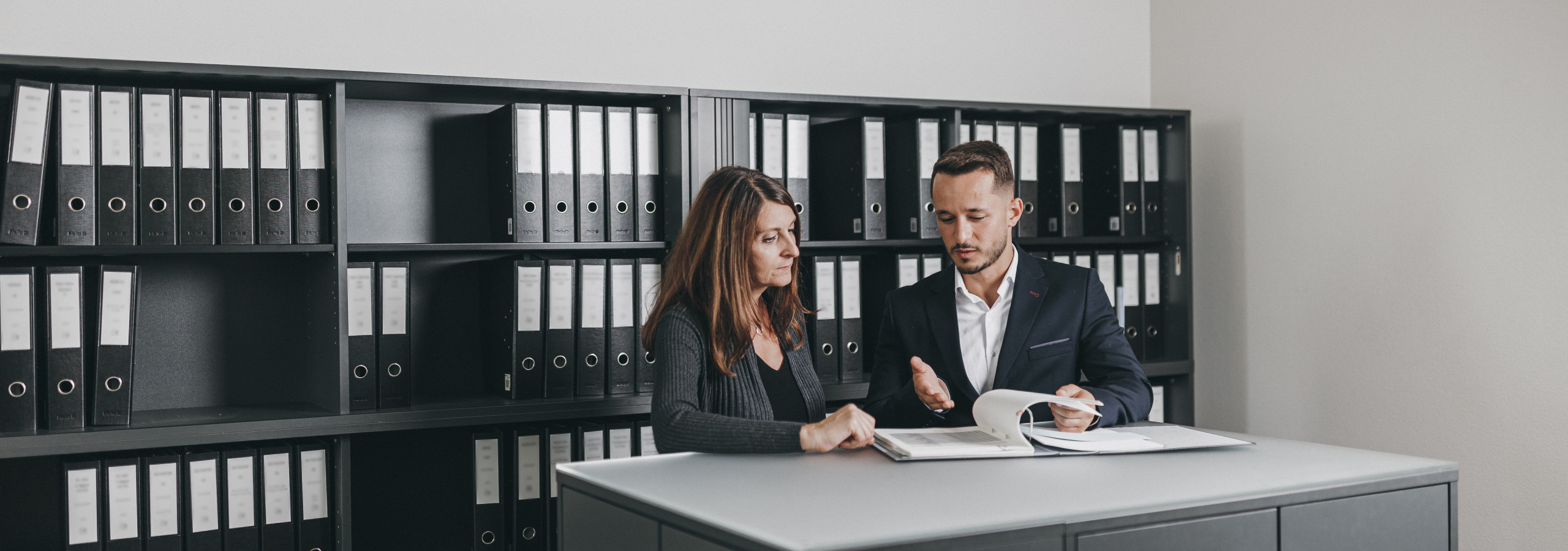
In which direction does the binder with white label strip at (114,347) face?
toward the camera

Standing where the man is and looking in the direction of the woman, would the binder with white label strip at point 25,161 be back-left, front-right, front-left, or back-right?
front-right

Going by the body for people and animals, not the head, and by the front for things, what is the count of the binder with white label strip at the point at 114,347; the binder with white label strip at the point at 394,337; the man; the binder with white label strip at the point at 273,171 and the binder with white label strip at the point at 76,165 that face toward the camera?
5

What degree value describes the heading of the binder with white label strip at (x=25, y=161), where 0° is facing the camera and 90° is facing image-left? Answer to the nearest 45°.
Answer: approximately 0°

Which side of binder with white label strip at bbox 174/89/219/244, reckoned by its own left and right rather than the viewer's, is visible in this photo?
front

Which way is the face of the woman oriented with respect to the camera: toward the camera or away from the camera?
toward the camera

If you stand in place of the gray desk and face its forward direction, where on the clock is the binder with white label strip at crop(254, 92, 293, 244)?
The binder with white label strip is roughly at 5 o'clock from the gray desk.

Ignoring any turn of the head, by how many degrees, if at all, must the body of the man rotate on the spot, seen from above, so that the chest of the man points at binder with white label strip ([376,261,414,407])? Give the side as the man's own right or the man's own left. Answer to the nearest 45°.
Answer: approximately 90° to the man's own right

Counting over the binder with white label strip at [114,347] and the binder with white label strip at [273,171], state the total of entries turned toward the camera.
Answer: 2

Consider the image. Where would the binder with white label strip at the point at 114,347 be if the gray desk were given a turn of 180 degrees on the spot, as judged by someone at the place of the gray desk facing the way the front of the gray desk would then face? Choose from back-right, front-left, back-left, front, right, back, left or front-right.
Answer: front-left

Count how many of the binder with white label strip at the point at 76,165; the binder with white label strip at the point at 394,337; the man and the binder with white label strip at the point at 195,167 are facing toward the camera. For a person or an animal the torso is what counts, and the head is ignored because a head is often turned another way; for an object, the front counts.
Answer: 4

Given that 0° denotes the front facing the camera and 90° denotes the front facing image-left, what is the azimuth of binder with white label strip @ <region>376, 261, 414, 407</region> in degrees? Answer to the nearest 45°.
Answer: approximately 0°
